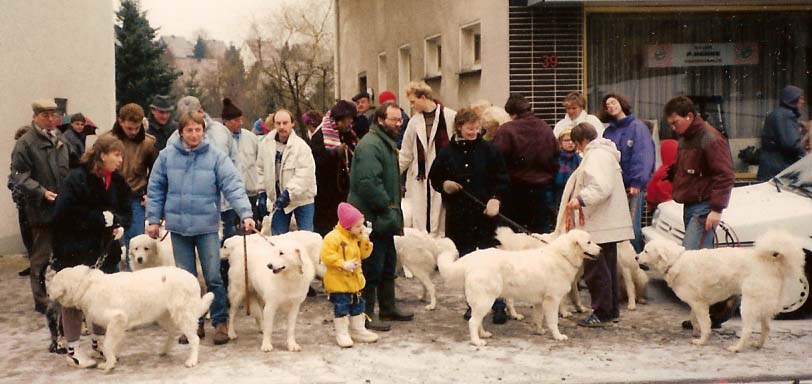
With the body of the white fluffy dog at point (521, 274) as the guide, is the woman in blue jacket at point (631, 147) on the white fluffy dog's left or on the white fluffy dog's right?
on the white fluffy dog's left

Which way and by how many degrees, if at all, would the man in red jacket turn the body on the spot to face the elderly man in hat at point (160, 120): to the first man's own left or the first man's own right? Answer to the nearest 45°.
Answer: approximately 45° to the first man's own right

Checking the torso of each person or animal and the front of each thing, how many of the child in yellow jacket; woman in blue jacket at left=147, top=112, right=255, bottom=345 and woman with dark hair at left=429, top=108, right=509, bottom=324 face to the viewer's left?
0

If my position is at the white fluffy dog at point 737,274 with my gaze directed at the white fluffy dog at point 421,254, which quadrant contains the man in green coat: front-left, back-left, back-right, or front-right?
front-left

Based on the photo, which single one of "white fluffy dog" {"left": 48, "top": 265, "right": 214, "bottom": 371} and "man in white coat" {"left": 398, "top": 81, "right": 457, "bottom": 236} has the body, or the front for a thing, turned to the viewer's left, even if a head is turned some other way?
the white fluffy dog

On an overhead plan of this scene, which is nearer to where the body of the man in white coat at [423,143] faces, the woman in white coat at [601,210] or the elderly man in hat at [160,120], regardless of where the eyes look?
the woman in white coat

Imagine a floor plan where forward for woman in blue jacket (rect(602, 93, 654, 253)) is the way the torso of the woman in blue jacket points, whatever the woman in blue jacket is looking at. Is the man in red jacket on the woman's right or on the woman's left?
on the woman's left

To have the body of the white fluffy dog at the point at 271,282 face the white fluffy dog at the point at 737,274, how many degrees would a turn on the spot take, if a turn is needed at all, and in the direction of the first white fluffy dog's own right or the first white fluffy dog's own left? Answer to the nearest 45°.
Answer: approximately 45° to the first white fluffy dog's own left

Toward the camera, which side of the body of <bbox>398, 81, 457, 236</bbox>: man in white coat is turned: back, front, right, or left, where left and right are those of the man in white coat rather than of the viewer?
front

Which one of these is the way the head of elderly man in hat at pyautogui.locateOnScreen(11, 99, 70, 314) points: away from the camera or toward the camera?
toward the camera

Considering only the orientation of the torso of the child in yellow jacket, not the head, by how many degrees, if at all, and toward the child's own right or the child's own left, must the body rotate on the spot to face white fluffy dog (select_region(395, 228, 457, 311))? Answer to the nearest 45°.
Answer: approximately 90° to the child's own left
